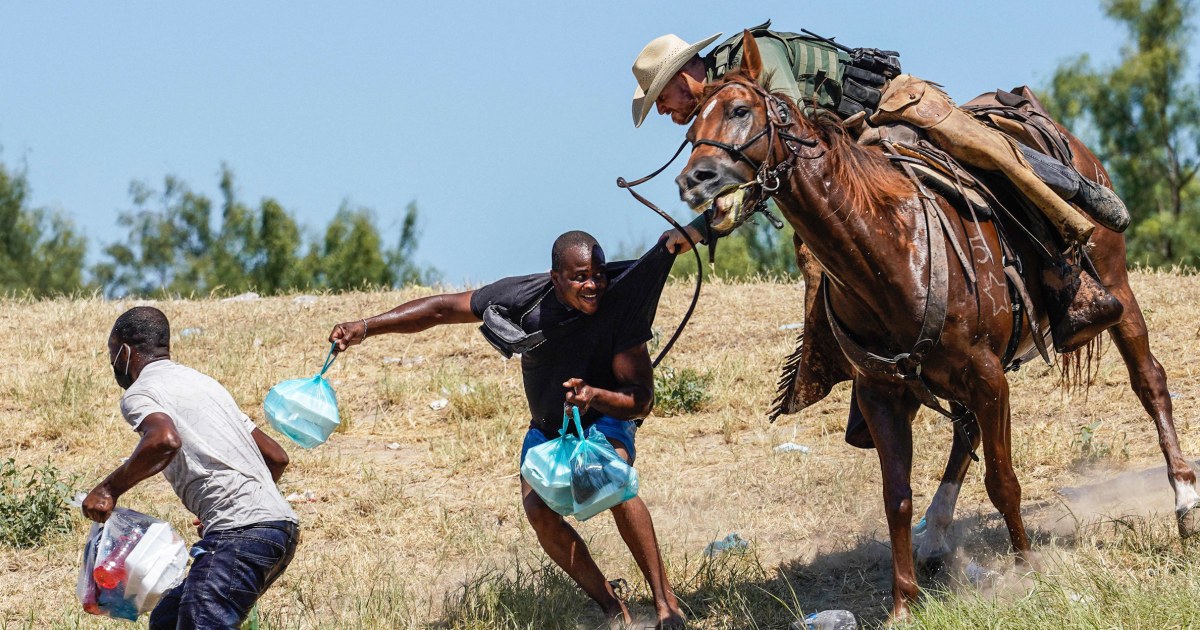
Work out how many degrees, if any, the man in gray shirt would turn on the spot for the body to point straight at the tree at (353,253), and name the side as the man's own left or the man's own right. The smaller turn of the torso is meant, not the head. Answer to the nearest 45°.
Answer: approximately 45° to the man's own right

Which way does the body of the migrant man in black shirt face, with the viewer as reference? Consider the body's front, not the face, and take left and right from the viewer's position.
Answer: facing the viewer

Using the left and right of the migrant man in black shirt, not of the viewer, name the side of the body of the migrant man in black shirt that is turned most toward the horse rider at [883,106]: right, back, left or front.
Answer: left

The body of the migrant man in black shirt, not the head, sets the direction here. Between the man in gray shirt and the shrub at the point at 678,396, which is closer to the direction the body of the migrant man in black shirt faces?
the man in gray shirt

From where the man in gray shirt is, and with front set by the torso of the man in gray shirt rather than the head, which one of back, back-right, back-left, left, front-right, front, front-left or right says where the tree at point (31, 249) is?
front-right

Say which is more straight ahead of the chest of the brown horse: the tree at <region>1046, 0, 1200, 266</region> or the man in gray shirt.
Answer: the man in gray shirt

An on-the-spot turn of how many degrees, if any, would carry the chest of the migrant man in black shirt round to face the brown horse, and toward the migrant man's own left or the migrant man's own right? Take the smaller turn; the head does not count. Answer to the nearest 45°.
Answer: approximately 90° to the migrant man's own left

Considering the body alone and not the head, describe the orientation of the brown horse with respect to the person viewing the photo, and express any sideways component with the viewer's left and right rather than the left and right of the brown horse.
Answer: facing the viewer and to the left of the viewer

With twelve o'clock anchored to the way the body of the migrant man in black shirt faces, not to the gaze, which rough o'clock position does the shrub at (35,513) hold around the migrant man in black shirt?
The shrub is roughly at 4 o'clock from the migrant man in black shirt.

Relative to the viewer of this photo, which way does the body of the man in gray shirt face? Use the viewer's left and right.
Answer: facing away from the viewer and to the left of the viewer

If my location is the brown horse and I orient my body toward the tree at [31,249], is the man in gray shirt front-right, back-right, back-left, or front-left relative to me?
front-left

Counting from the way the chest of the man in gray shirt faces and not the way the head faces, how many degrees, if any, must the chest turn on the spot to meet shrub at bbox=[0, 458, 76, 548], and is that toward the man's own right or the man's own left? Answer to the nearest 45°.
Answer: approximately 45° to the man's own right

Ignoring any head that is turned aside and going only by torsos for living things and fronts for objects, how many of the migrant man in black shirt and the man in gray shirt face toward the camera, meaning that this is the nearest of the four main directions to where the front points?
1

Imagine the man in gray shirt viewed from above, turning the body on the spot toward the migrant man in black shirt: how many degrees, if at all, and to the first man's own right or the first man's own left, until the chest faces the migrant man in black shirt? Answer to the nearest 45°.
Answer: approximately 135° to the first man's own right
